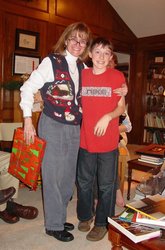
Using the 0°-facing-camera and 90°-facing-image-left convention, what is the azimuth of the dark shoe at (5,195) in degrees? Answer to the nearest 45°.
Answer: approximately 270°

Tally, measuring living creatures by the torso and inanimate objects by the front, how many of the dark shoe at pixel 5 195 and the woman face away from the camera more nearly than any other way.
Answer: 0

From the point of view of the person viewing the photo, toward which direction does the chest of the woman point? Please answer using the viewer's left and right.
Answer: facing the viewer and to the right of the viewer

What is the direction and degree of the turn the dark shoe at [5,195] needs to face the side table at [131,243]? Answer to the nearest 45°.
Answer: approximately 45° to its right

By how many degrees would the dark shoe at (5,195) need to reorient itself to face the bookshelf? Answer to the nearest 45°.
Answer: approximately 45° to its left

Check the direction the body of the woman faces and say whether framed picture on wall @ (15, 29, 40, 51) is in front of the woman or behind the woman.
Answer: behind

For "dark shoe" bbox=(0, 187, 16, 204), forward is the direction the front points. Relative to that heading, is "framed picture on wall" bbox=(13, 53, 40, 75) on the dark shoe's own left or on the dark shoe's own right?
on the dark shoe's own left
